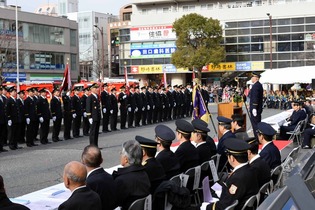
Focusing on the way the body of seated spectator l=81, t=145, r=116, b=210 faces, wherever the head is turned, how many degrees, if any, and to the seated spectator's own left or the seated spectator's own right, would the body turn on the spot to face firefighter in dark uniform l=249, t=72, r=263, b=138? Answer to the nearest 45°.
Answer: approximately 90° to the seated spectator's own right

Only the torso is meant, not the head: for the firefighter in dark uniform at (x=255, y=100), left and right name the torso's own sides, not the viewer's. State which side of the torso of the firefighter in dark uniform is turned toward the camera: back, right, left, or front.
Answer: left

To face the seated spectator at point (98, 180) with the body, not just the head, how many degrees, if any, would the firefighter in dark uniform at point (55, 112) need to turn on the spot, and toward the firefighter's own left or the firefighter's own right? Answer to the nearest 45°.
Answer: approximately 45° to the firefighter's own right

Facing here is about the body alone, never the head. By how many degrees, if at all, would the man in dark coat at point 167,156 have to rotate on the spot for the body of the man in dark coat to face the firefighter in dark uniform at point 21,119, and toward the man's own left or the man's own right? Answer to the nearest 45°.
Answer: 0° — they already face them

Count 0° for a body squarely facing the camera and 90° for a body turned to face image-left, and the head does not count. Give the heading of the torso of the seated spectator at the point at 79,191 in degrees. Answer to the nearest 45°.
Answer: approximately 135°

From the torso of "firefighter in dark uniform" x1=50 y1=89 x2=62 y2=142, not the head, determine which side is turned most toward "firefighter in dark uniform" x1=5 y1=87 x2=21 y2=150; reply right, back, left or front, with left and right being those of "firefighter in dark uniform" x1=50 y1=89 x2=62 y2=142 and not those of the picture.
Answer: right

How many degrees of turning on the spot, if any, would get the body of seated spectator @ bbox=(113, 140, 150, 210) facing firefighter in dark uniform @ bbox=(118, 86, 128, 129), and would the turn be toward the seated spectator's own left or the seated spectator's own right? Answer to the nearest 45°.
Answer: approximately 45° to the seated spectator's own right

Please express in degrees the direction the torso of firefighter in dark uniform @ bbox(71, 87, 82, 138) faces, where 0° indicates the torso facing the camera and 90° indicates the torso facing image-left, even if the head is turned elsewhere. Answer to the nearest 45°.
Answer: approximately 315°

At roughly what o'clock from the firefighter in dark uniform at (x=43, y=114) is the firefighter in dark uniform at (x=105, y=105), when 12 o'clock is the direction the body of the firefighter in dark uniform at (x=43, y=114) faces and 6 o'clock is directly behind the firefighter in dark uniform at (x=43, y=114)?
the firefighter in dark uniform at (x=105, y=105) is roughly at 9 o'clock from the firefighter in dark uniform at (x=43, y=114).

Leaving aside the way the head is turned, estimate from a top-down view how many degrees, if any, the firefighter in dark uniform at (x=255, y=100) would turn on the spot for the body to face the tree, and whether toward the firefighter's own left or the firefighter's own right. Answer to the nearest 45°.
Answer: approximately 90° to the firefighter's own right
